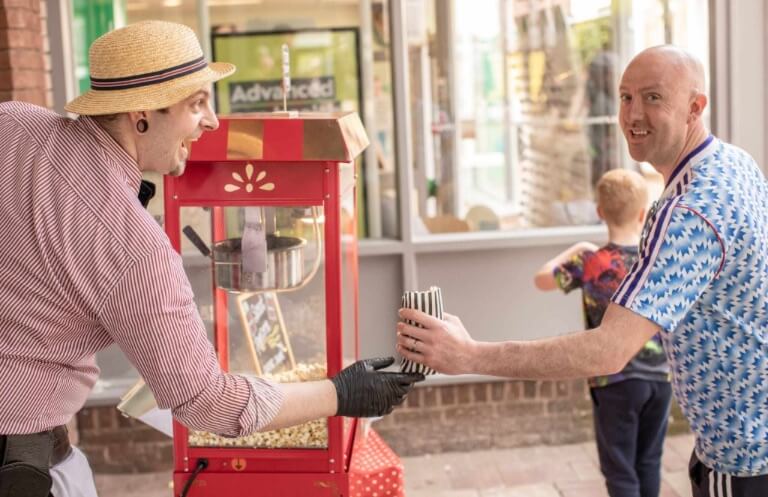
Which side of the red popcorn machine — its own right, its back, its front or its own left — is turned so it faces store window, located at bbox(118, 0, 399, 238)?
back

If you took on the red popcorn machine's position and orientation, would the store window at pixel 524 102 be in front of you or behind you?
behind

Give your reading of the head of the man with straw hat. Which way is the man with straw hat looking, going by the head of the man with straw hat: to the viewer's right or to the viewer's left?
to the viewer's right

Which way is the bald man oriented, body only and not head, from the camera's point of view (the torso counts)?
to the viewer's left

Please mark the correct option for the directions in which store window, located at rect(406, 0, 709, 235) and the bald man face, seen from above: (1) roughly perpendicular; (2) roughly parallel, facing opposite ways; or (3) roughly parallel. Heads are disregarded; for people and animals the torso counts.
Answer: roughly perpendicular

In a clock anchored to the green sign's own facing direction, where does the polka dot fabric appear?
The polka dot fabric is roughly at 12 o'clock from the green sign.

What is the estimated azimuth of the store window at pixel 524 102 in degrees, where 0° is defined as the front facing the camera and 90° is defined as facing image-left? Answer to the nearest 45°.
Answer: approximately 0°

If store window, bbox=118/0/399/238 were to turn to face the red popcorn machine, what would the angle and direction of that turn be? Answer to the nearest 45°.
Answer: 0° — it already faces it

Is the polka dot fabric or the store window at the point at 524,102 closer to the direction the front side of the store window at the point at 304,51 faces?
the polka dot fabric

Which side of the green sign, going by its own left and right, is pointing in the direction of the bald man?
front

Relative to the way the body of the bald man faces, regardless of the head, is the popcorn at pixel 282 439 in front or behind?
in front

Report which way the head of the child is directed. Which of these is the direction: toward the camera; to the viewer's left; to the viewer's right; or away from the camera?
away from the camera

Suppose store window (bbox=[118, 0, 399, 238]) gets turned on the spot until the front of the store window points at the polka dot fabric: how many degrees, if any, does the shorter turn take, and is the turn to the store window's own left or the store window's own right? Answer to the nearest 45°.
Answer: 0° — it already faces it

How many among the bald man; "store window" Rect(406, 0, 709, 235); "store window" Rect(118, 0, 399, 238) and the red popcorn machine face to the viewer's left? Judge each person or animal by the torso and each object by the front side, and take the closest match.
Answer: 1
